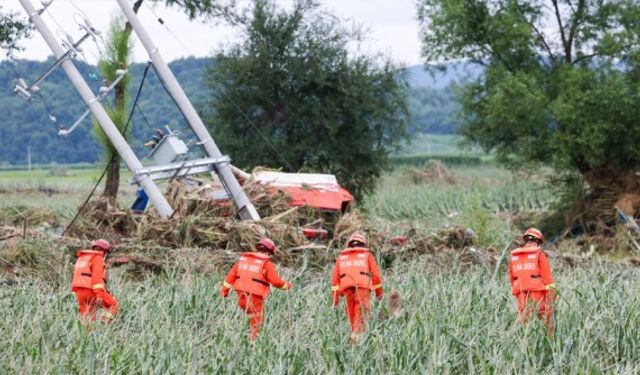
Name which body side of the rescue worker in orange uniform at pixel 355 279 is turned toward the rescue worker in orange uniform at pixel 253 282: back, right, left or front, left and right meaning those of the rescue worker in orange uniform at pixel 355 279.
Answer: left

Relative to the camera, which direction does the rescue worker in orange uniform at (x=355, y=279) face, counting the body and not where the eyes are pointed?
away from the camera

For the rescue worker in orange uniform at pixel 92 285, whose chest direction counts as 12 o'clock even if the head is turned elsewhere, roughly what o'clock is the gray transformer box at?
The gray transformer box is roughly at 11 o'clock from the rescue worker in orange uniform.

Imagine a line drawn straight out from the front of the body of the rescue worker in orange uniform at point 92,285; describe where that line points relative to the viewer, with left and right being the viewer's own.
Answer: facing away from the viewer and to the right of the viewer

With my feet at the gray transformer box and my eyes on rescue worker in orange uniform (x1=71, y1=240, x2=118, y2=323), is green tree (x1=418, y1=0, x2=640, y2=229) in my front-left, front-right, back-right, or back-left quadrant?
back-left

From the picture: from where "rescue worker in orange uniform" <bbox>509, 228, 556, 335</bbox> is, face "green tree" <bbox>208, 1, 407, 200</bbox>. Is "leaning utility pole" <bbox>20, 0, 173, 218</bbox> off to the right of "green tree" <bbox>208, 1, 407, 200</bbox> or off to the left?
left

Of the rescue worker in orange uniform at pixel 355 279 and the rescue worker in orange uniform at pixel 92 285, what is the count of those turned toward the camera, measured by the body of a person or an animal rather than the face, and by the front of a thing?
0

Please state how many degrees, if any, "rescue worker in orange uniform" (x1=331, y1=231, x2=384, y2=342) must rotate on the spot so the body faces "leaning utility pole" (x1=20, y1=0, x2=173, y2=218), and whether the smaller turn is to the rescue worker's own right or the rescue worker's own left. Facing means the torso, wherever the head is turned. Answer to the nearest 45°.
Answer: approximately 45° to the rescue worker's own left

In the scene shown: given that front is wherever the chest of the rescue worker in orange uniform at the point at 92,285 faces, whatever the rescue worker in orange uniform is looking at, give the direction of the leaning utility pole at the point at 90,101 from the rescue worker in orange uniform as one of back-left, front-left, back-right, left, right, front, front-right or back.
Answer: front-left

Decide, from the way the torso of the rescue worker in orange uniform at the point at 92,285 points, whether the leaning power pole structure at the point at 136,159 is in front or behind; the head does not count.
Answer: in front

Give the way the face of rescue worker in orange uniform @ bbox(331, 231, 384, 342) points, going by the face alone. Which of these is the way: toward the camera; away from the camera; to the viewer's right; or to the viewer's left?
away from the camera

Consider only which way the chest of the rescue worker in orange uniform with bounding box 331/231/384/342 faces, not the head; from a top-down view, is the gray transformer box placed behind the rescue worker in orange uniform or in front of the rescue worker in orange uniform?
in front
